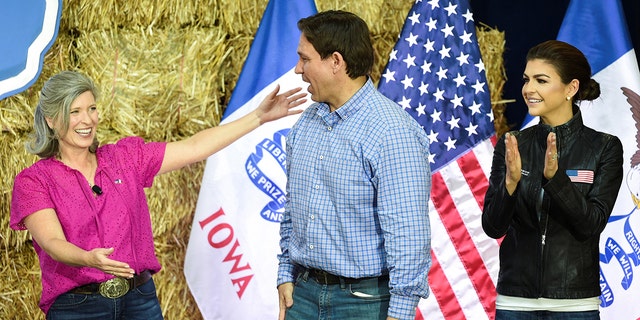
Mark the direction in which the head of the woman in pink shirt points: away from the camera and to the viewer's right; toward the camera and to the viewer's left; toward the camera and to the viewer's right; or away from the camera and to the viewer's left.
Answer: toward the camera and to the viewer's right

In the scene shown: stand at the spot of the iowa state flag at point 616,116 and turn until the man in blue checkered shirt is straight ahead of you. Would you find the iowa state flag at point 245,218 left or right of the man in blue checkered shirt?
right

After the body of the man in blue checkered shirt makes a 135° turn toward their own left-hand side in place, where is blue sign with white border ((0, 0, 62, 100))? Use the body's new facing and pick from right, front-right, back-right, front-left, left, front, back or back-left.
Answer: back-left

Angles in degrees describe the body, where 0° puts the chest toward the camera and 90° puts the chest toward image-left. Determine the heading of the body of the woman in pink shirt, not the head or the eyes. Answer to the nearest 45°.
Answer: approximately 315°

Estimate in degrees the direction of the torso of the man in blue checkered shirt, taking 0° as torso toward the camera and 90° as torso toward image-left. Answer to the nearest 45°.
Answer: approximately 45°

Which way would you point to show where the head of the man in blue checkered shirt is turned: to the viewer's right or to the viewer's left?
to the viewer's left

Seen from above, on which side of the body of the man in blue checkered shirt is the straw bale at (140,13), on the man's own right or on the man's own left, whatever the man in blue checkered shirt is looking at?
on the man's own right

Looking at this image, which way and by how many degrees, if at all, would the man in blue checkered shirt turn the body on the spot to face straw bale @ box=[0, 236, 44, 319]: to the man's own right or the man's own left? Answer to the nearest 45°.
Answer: approximately 90° to the man's own right

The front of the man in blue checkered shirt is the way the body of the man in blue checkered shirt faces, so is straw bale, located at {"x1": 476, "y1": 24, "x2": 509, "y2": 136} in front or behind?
behind

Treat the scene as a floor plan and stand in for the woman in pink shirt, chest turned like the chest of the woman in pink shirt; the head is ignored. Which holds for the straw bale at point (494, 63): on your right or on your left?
on your left

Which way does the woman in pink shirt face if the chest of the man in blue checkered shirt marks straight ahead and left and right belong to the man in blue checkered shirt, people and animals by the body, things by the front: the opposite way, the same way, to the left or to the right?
to the left

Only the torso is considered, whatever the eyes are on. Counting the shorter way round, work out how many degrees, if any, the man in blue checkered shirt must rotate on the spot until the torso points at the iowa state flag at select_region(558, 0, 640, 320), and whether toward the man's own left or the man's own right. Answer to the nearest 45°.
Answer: approximately 180°
